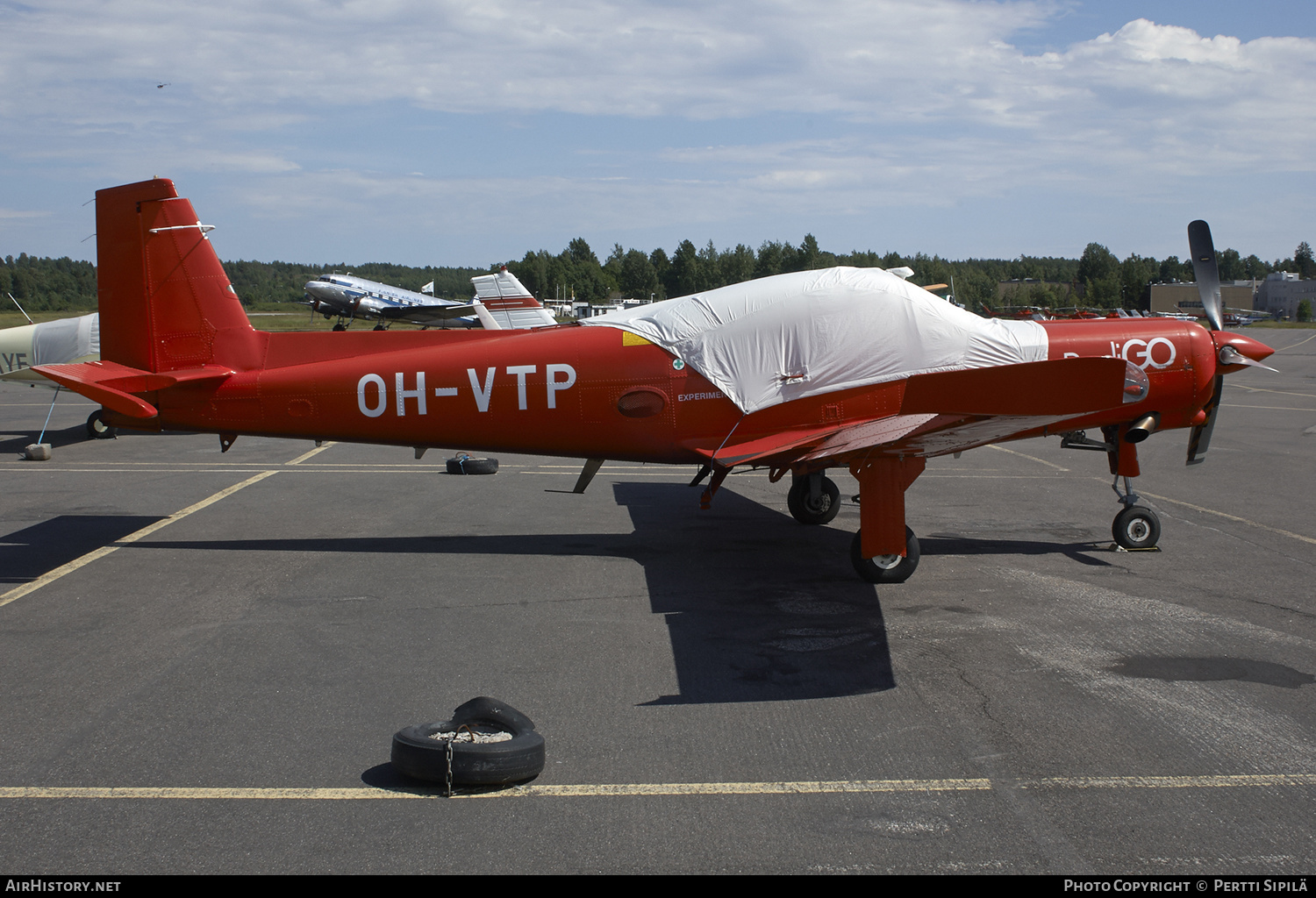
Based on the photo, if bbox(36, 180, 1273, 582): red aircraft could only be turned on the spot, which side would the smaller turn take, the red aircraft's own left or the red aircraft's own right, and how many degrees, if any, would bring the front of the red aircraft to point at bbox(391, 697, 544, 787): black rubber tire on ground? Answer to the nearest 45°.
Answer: approximately 90° to the red aircraft's own right

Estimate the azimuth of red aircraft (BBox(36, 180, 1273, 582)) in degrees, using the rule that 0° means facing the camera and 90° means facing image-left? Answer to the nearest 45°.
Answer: approximately 270°

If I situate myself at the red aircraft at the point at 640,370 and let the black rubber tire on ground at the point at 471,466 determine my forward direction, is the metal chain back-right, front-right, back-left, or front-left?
back-left

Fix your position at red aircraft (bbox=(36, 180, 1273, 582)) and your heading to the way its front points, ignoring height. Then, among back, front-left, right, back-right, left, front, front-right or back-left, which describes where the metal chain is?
right

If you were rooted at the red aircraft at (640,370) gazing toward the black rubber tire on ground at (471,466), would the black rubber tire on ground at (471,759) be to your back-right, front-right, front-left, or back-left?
back-left
